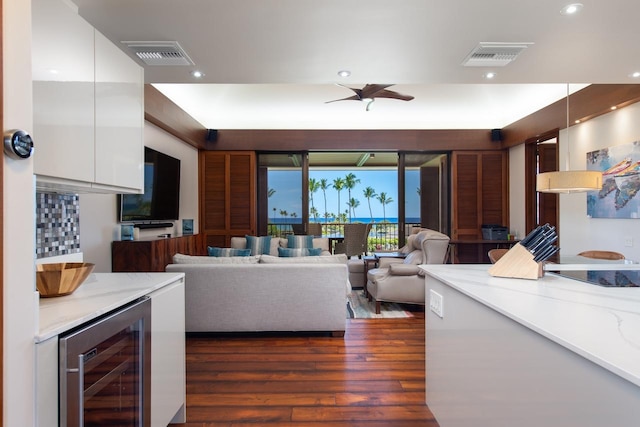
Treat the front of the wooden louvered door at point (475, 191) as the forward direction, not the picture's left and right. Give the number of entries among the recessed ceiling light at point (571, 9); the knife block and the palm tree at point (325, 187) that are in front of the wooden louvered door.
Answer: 2

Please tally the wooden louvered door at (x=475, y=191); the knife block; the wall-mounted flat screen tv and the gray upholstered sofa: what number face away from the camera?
1

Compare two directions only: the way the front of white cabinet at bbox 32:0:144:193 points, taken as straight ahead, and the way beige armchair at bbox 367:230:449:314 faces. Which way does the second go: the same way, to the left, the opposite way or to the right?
the opposite way

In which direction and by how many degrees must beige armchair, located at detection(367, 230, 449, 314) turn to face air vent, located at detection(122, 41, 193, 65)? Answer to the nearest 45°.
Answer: approximately 45° to its left

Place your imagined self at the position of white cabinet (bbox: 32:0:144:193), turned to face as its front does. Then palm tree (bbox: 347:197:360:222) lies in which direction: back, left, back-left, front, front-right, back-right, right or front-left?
left

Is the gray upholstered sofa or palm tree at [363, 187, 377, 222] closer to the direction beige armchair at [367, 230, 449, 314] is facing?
the gray upholstered sofa

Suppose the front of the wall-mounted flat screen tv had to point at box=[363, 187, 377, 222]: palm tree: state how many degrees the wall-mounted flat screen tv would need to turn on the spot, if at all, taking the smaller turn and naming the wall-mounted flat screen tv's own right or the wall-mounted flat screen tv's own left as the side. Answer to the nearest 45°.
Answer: approximately 90° to the wall-mounted flat screen tv's own left

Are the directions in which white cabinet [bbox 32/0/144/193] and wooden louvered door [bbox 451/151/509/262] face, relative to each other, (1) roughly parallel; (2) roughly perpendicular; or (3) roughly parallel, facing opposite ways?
roughly perpendicular

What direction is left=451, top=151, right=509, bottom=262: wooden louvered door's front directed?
toward the camera

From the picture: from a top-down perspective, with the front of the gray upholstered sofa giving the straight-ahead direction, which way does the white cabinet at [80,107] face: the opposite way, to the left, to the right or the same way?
to the right

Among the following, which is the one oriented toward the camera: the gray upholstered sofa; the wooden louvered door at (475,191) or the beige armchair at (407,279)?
the wooden louvered door

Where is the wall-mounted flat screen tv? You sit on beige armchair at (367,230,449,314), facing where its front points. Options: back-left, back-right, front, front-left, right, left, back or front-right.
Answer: front

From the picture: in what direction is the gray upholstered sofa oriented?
away from the camera

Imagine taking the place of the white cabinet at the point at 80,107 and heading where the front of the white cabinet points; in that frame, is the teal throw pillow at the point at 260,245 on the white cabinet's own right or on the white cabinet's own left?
on the white cabinet's own left

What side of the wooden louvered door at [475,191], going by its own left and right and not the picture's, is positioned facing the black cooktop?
front

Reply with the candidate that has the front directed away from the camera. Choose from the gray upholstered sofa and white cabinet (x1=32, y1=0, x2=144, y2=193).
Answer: the gray upholstered sofa

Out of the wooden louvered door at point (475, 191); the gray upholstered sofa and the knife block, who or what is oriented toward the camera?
the wooden louvered door

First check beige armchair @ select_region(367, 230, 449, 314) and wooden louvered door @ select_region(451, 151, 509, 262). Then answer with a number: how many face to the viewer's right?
0

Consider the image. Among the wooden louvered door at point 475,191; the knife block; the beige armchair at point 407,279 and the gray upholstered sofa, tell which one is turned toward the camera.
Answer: the wooden louvered door
